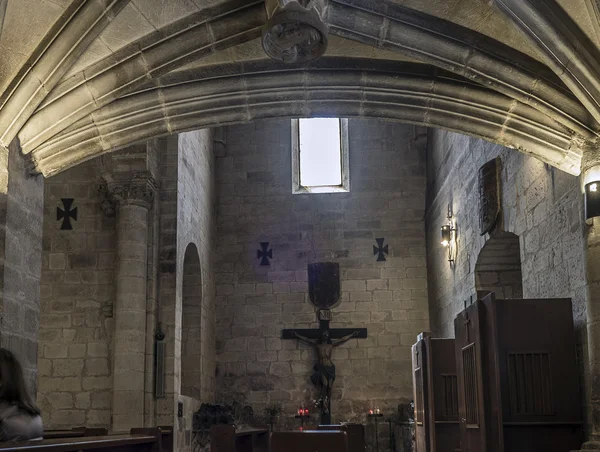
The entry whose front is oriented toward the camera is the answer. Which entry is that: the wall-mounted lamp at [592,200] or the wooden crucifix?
the wooden crucifix

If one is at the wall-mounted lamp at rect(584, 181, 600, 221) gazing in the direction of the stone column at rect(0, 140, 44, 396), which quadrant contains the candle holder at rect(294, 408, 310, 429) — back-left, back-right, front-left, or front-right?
front-right

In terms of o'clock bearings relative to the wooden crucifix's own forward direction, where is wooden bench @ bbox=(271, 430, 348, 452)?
The wooden bench is roughly at 12 o'clock from the wooden crucifix.

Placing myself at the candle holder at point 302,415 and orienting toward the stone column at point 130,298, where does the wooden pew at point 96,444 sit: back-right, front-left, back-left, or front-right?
front-left

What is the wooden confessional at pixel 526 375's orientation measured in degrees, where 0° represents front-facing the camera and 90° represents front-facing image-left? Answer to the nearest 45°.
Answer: approximately 45°

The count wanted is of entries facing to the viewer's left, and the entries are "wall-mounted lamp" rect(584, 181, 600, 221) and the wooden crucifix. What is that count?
1

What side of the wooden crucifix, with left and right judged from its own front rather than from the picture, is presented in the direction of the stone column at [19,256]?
front

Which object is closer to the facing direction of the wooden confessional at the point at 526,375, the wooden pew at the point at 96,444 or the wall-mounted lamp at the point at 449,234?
the wooden pew

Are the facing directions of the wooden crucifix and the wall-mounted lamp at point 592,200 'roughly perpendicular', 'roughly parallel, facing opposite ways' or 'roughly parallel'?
roughly perpendicular

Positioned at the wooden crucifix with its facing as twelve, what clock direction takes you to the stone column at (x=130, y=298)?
The stone column is roughly at 1 o'clock from the wooden crucifix.

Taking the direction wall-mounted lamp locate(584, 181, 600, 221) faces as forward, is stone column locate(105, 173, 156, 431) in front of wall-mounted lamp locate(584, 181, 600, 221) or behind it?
in front

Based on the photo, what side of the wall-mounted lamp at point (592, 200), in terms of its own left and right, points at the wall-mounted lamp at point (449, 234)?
right

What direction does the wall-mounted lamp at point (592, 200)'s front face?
to the viewer's left

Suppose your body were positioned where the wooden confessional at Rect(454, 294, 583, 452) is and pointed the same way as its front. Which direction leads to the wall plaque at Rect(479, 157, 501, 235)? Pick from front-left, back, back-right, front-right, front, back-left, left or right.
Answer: back-right

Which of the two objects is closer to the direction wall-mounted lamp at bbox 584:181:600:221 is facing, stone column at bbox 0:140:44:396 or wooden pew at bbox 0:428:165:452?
the stone column

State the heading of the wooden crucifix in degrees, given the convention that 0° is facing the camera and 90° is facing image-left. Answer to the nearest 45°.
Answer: approximately 0°
